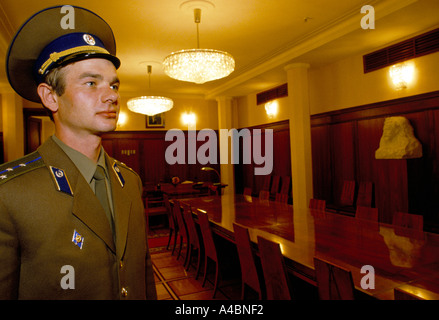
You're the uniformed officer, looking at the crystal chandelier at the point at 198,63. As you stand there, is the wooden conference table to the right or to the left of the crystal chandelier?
right

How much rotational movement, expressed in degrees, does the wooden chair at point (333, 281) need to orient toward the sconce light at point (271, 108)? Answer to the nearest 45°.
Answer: approximately 45° to its left

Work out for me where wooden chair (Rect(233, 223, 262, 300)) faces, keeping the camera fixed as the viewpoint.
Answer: facing away from the viewer and to the right of the viewer

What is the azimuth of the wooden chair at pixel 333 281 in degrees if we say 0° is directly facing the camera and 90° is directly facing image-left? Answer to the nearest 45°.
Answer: approximately 225°

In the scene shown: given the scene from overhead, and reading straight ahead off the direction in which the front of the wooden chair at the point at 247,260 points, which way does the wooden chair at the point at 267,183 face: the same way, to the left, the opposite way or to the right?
the opposite way

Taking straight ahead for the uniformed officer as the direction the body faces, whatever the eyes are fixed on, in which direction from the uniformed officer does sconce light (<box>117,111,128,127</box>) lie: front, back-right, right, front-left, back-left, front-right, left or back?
back-left

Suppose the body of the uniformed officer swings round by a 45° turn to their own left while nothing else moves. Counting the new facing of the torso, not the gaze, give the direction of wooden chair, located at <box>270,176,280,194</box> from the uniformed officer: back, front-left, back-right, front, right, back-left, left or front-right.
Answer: front-left

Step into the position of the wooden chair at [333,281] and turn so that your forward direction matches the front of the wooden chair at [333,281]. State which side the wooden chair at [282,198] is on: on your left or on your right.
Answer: on your left

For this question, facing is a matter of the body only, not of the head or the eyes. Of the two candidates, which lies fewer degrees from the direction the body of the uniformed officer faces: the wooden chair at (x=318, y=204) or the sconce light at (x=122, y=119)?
the wooden chair

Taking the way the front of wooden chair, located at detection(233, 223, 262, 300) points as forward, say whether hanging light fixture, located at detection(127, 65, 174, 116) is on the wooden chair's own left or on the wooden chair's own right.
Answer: on the wooden chair's own left

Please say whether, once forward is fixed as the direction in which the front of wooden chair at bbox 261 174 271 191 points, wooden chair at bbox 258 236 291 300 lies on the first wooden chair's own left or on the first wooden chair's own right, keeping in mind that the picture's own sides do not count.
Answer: on the first wooden chair's own left

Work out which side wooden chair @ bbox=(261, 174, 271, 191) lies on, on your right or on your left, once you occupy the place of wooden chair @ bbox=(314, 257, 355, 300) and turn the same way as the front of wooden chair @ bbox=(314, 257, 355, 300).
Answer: on your left

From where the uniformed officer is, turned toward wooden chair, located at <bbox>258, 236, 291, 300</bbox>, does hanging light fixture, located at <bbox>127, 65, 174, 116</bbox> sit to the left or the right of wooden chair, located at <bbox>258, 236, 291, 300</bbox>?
left
